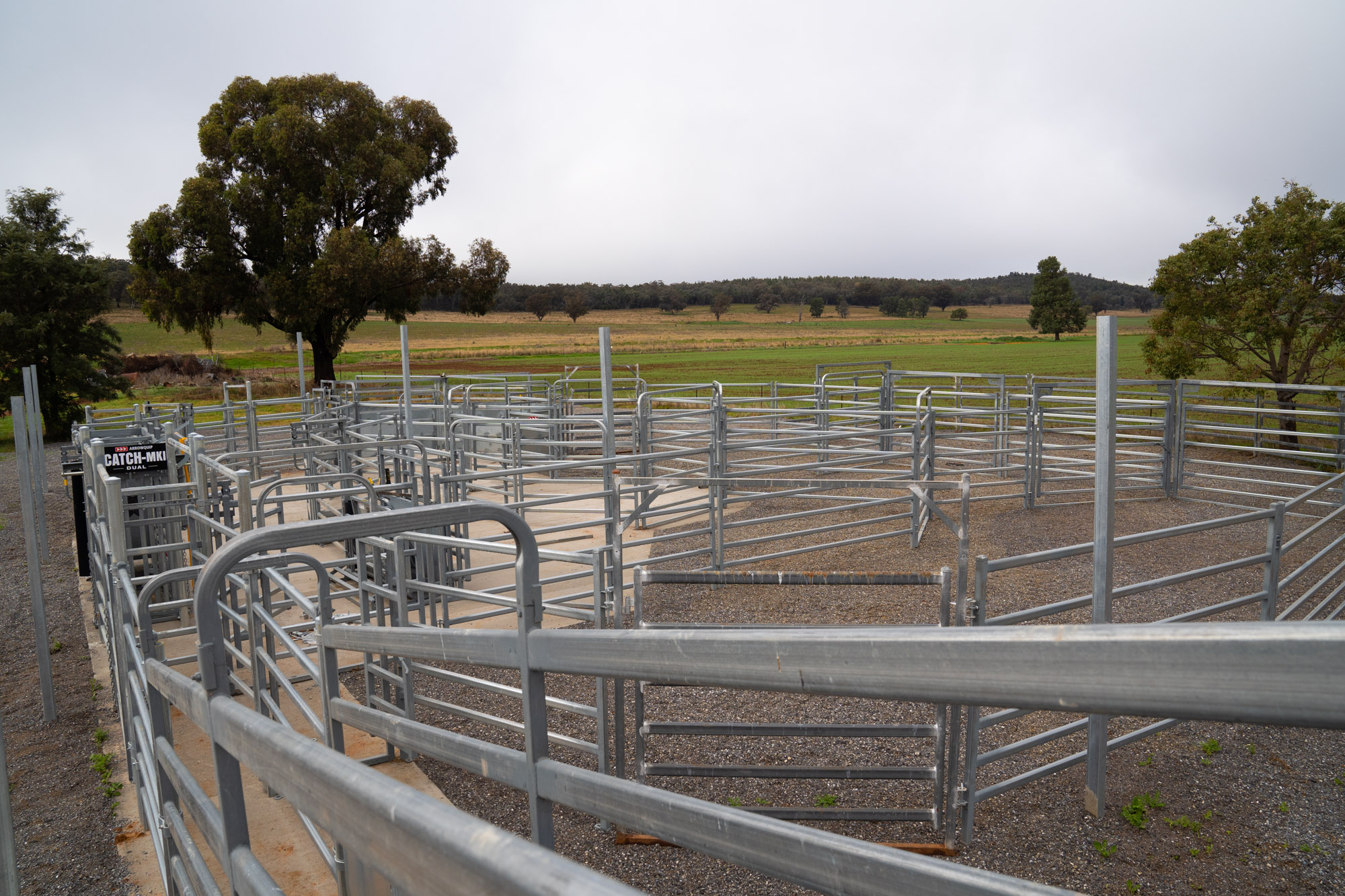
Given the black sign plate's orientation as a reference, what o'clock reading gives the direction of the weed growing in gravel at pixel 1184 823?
The weed growing in gravel is roughly at 11 o'clock from the black sign plate.

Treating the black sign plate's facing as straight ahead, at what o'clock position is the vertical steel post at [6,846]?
The vertical steel post is roughly at 12 o'clock from the black sign plate.

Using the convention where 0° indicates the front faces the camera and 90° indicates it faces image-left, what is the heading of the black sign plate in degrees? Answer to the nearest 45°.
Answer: approximately 0°

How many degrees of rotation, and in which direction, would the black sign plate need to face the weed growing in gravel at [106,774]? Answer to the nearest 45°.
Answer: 0° — it already faces it

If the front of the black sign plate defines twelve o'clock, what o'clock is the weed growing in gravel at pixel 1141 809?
The weed growing in gravel is roughly at 11 o'clock from the black sign plate.
